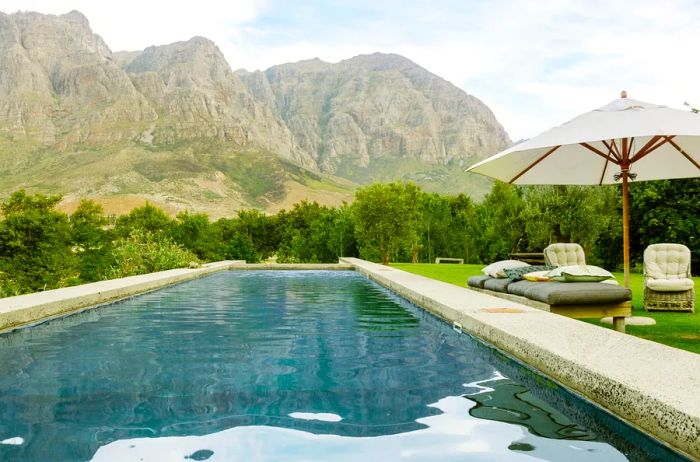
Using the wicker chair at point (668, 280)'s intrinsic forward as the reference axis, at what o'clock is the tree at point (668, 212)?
The tree is roughly at 6 o'clock from the wicker chair.

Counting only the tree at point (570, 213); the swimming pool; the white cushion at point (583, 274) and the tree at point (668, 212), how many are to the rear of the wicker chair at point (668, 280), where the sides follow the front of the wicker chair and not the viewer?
2

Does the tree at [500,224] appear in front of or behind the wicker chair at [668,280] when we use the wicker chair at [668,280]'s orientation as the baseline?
behind

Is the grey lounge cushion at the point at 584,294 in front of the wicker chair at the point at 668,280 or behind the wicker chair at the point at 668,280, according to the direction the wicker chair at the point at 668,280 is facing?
in front

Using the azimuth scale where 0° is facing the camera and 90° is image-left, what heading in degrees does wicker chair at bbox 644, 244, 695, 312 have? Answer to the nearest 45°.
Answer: approximately 0°

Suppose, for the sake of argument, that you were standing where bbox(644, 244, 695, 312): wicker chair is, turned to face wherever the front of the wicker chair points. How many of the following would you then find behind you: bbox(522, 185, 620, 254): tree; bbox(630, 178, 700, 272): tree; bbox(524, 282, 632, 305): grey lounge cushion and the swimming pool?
2

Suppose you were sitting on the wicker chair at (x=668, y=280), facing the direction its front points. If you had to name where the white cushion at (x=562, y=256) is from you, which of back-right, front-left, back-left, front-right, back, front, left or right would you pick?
back-right

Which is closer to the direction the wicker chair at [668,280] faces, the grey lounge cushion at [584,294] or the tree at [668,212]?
the grey lounge cushion

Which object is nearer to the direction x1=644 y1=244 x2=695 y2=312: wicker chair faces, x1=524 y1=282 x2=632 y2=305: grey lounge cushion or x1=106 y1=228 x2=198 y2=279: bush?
the grey lounge cushion

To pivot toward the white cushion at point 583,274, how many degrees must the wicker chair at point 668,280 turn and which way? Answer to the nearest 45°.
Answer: approximately 45° to its right

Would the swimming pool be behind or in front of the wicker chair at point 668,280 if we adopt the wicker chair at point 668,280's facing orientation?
in front

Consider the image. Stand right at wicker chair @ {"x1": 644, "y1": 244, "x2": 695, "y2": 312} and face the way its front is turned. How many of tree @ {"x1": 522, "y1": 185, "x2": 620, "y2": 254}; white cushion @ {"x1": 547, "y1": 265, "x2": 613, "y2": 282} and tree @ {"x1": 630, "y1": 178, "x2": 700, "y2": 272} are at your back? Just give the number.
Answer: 2
